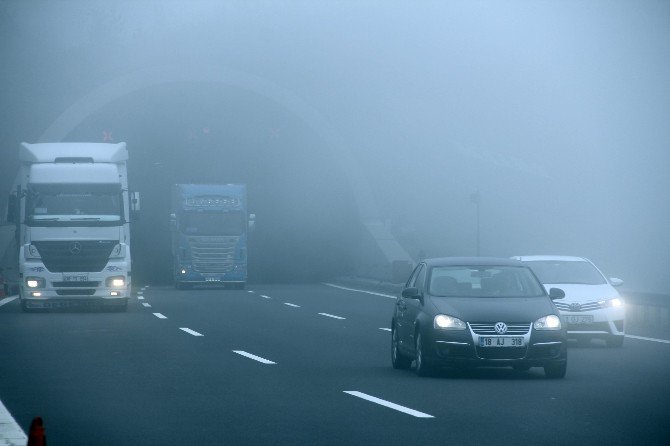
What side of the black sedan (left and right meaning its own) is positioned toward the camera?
front

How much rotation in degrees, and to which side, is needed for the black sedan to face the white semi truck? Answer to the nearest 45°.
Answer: approximately 135° to its right

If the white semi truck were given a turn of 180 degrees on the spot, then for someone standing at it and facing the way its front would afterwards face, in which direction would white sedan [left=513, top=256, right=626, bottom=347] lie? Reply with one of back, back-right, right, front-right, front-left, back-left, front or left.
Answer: back-right

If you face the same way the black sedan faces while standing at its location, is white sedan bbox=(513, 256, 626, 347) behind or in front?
behind

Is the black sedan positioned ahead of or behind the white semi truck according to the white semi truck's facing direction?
ahead

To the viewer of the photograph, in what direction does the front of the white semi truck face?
facing the viewer

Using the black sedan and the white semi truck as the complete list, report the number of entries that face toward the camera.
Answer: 2
